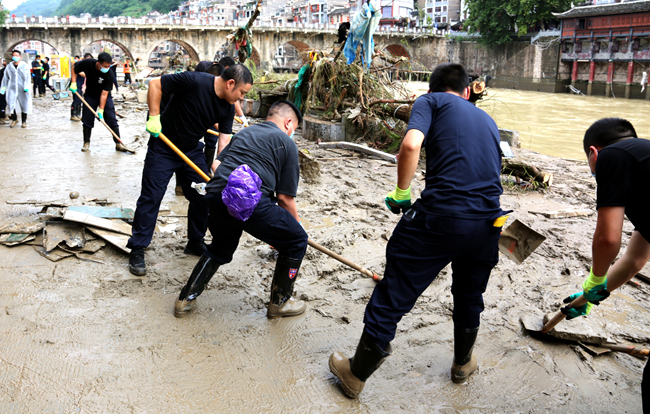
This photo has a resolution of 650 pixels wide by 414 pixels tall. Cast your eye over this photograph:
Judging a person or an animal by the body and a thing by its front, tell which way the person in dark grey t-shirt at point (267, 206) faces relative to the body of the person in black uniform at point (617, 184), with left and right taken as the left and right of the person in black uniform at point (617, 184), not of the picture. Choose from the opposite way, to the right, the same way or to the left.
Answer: to the right

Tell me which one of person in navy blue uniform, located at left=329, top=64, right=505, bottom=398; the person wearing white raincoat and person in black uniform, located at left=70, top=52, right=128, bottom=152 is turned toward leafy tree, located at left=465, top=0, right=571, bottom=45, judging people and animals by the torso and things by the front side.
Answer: person in navy blue uniform, located at left=329, top=64, right=505, bottom=398

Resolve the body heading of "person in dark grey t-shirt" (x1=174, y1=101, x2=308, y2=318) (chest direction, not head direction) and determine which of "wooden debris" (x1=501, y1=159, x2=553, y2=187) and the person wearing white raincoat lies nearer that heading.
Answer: the wooden debris

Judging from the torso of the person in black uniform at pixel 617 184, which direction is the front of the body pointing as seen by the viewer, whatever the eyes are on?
to the viewer's left

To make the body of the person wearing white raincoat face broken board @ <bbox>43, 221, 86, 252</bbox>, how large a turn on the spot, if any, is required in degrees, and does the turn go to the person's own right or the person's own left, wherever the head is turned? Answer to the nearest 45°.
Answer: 0° — they already face it

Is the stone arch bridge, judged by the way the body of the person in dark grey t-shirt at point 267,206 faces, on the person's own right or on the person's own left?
on the person's own left

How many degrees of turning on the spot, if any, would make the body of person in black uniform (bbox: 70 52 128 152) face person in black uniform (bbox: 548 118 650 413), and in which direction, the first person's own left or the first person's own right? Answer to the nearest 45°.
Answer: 0° — they already face them

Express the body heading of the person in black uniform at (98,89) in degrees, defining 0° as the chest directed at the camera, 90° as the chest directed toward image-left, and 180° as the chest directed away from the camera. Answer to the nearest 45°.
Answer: approximately 0°

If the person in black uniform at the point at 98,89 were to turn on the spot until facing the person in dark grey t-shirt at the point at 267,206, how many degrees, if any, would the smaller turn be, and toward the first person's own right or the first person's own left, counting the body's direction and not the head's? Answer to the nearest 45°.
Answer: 0° — they already face them

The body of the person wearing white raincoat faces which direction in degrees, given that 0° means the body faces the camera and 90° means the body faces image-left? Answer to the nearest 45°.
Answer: approximately 0°

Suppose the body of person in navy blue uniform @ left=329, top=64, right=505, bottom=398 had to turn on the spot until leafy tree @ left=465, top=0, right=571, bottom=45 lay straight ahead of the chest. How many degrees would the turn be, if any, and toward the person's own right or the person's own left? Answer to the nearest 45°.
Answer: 0° — they already face it

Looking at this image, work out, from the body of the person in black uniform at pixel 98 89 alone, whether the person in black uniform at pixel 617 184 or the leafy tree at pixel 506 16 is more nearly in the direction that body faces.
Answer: the person in black uniform

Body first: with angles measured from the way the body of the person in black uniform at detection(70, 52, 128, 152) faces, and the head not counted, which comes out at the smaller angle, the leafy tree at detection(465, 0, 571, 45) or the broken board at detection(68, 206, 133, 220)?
the broken board

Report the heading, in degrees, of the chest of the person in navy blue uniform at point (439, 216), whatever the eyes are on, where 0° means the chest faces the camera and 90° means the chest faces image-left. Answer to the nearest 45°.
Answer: approximately 180°

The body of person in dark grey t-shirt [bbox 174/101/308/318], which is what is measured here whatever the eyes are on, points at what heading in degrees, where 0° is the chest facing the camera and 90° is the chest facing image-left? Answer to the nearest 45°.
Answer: approximately 225°
